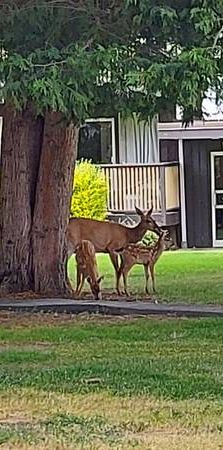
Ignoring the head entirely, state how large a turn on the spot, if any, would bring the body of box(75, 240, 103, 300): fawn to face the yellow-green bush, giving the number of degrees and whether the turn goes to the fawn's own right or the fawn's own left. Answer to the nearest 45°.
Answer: approximately 180°

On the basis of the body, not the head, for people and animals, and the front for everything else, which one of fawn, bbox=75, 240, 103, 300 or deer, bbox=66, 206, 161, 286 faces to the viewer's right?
the deer

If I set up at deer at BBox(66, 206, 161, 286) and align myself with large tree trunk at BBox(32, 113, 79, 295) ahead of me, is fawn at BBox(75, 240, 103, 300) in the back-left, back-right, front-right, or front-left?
front-left

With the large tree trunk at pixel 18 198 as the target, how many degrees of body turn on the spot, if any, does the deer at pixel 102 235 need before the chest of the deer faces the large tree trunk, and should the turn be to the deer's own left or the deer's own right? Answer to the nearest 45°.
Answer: approximately 135° to the deer's own right

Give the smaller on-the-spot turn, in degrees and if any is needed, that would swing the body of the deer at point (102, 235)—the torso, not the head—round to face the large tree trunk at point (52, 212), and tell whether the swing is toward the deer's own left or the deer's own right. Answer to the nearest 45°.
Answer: approximately 135° to the deer's own right

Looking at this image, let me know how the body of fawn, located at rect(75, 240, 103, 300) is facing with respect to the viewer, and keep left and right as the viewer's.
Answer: facing the viewer

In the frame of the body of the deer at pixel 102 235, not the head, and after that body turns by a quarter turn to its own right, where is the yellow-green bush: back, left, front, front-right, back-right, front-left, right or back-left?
back

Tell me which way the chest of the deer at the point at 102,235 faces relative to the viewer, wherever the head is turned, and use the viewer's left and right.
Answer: facing to the right of the viewer

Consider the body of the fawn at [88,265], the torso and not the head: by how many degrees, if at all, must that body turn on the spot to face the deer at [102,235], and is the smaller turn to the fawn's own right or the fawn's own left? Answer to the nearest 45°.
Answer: approximately 180°

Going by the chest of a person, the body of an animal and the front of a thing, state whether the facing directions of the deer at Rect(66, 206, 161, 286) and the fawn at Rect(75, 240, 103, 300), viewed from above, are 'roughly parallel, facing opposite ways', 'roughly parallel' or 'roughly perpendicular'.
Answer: roughly perpendicular

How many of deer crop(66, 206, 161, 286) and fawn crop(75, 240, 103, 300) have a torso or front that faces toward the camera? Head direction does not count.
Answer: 1
